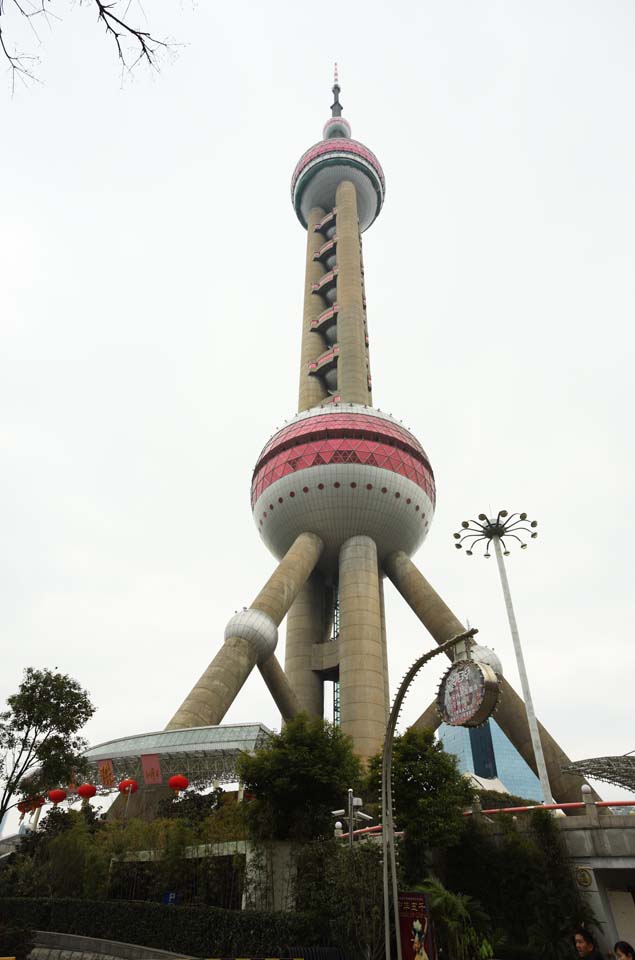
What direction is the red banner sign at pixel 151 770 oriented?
toward the camera

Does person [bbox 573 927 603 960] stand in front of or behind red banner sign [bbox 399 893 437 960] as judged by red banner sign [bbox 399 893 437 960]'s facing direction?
in front

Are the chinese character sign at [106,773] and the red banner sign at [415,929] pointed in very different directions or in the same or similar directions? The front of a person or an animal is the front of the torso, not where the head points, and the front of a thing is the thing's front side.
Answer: same or similar directions

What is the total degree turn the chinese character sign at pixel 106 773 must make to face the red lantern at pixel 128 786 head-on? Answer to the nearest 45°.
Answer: approximately 45° to its left

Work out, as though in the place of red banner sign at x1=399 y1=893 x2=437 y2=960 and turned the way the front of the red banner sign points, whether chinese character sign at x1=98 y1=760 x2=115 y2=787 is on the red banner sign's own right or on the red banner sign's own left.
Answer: on the red banner sign's own right

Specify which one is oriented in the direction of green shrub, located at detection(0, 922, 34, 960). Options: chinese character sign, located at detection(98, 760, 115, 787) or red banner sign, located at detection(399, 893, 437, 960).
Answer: the chinese character sign

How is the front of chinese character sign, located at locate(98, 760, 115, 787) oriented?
toward the camera

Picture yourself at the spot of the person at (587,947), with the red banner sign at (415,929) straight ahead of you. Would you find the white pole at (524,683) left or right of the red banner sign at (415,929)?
right

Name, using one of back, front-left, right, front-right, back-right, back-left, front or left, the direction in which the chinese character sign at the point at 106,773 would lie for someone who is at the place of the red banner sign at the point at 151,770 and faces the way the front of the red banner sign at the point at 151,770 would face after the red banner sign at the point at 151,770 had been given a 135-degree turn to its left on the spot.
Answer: left

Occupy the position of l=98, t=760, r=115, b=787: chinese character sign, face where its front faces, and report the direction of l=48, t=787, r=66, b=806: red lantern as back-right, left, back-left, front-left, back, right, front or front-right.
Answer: front-right

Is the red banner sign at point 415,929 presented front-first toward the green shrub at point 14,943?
no

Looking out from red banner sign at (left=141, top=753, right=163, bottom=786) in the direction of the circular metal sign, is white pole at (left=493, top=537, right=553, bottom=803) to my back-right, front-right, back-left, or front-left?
front-left

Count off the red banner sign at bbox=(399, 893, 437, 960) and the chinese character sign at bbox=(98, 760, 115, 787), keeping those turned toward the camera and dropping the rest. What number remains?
2

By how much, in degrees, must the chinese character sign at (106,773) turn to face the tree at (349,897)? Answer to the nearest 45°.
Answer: approximately 45° to its left

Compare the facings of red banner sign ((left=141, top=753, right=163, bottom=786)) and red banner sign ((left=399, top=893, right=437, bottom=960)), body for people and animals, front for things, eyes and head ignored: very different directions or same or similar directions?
same or similar directions
